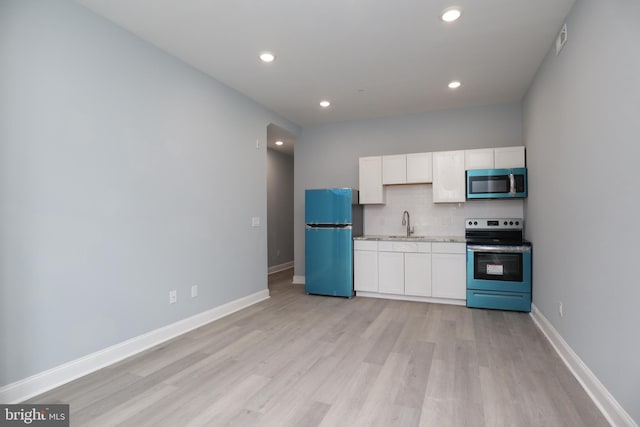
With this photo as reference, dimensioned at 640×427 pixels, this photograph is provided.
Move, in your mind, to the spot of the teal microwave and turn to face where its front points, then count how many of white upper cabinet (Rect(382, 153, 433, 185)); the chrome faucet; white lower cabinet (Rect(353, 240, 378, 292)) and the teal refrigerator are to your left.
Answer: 0

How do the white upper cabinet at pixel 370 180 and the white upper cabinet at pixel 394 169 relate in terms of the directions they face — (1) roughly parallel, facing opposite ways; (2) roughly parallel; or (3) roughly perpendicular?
roughly parallel

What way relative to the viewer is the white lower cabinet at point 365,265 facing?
toward the camera

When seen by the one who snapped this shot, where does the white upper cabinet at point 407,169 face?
facing the viewer

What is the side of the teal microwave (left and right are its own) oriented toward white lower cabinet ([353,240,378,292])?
right

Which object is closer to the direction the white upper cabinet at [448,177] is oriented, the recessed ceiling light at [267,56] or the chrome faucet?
the recessed ceiling light

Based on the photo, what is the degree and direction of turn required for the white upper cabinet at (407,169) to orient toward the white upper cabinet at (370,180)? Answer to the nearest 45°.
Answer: approximately 90° to its right

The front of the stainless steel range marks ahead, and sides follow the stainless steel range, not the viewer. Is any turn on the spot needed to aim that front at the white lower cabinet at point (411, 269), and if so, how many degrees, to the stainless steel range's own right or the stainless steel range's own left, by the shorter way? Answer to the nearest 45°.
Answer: approximately 90° to the stainless steel range's own right

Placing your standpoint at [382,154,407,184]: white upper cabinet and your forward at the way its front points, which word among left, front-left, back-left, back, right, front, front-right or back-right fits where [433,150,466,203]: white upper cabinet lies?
left

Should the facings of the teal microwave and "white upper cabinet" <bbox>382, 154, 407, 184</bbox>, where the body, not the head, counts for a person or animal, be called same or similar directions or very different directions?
same or similar directions

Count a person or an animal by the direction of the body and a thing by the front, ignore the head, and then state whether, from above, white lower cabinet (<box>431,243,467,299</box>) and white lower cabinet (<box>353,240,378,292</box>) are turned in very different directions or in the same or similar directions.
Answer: same or similar directions

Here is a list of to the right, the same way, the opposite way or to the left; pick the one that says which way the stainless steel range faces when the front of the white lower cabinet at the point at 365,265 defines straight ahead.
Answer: the same way

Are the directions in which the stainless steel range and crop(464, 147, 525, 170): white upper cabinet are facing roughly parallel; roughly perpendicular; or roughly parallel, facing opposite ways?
roughly parallel

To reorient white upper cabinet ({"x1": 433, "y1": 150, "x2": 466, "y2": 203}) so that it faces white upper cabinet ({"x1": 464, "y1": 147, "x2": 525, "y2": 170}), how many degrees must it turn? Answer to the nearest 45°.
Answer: approximately 90° to its left

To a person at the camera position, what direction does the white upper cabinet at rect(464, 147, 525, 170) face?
facing the viewer

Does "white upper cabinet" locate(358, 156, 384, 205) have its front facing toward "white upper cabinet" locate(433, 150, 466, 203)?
no

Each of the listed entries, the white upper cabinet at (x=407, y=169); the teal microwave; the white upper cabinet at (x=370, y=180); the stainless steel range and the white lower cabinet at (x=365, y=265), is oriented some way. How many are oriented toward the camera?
5

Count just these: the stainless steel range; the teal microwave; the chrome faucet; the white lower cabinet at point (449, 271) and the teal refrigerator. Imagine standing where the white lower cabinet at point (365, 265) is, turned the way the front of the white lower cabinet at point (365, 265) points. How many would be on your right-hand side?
1
